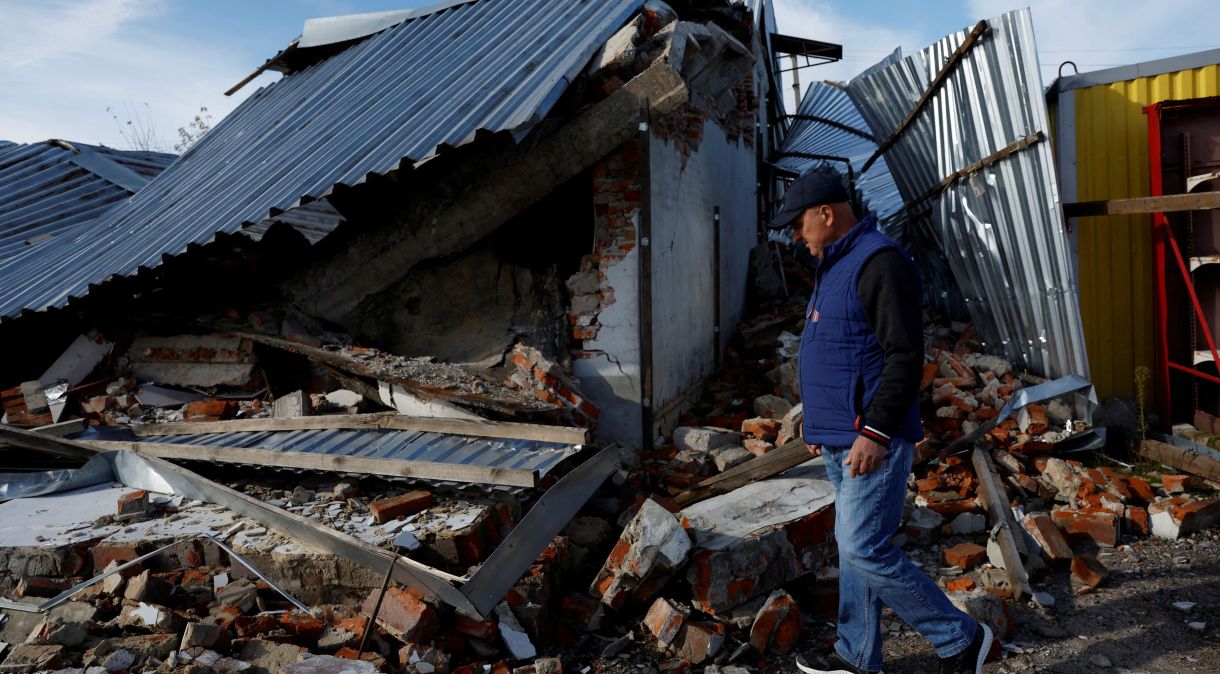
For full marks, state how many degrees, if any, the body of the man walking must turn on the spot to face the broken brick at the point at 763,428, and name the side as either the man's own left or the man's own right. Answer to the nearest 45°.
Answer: approximately 90° to the man's own right

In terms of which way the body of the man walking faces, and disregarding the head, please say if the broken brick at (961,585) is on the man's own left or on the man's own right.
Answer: on the man's own right

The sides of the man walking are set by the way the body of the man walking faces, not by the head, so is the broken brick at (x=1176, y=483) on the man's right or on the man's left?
on the man's right

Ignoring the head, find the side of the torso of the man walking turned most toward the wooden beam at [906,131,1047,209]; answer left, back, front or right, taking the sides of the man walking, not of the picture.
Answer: right

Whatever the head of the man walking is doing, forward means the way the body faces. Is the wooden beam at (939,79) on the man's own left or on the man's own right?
on the man's own right

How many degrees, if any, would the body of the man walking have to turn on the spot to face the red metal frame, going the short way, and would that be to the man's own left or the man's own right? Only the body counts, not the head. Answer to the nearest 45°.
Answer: approximately 135° to the man's own right

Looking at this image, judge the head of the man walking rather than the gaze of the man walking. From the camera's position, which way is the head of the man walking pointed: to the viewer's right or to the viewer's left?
to the viewer's left

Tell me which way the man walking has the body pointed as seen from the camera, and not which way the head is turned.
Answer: to the viewer's left

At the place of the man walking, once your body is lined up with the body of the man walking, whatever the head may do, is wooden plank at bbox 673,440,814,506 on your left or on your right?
on your right

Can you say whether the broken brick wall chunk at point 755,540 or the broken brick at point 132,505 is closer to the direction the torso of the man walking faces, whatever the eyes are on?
the broken brick
